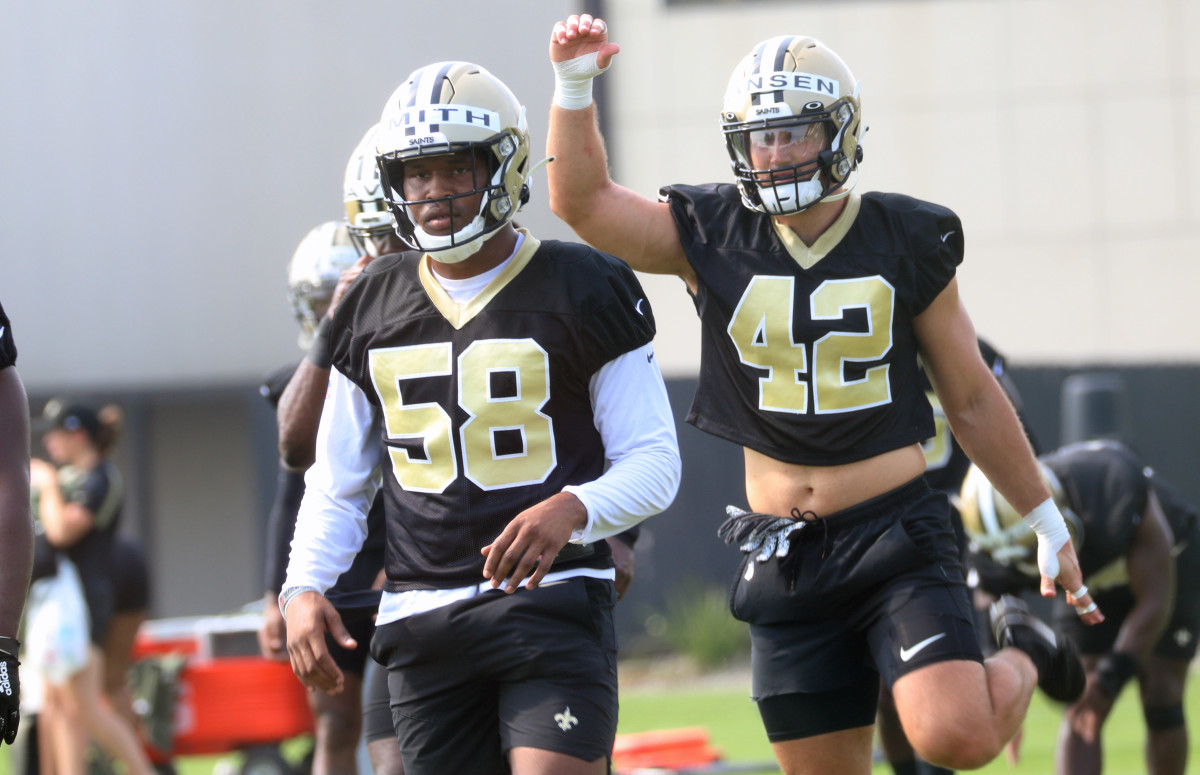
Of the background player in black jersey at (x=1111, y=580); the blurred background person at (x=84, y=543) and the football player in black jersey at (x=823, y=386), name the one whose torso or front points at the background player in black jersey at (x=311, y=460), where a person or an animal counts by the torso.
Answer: the background player in black jersey at (x=1111, y=580)

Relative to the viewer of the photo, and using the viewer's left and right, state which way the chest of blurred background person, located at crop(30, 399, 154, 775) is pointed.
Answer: facing to the left of the viewer

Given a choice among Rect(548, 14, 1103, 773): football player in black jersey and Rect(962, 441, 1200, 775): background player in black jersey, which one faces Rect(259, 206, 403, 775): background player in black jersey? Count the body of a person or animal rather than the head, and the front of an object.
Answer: Rect(962, 441, 1200, 775): background player in black jersey

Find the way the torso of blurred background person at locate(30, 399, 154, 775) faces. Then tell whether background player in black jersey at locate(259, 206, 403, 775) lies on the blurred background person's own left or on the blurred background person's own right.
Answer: on the blurred background person's own left

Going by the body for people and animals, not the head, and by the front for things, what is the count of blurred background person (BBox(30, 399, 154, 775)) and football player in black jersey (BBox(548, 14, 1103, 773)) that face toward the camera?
1

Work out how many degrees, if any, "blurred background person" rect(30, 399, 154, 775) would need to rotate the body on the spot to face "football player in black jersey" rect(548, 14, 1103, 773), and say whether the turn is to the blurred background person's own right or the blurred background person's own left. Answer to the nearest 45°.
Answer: approximately 135° to the blurred background person's own left

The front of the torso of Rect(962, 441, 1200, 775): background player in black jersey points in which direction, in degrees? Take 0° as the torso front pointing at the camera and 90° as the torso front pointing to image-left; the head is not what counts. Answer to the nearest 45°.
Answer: approximately 45°

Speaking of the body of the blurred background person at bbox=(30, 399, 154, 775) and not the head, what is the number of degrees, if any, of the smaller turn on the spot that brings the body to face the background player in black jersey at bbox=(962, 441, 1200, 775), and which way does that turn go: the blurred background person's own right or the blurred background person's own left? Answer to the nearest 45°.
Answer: approximately 135° to the blurred background person's own left
